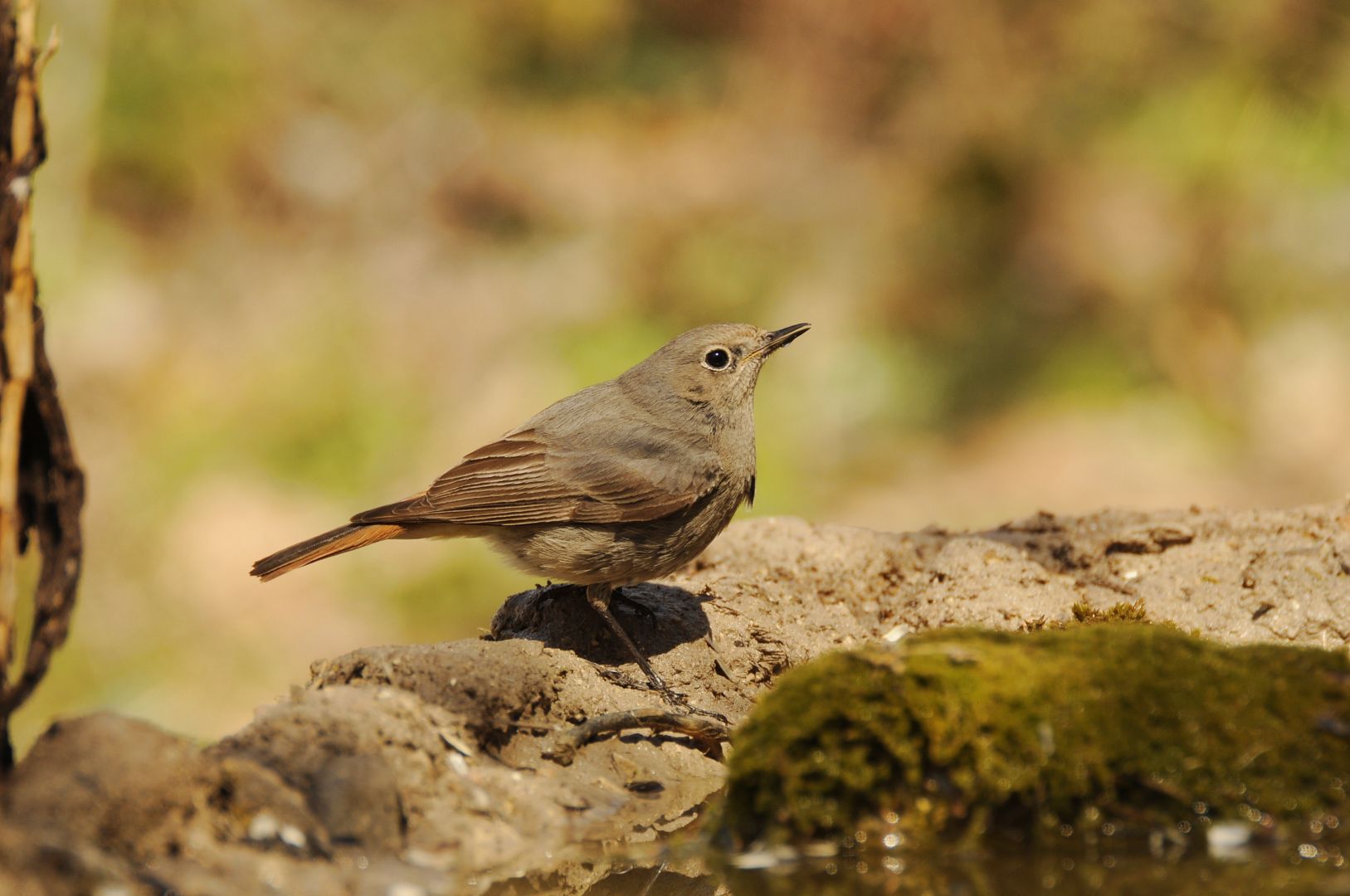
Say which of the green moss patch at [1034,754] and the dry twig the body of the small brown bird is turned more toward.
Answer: the green moss patch

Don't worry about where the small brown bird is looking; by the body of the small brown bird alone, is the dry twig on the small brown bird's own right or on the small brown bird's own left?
on the small brown bird's own right

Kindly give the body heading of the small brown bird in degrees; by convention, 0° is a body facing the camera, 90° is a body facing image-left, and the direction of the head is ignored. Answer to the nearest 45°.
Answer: approximately 270°

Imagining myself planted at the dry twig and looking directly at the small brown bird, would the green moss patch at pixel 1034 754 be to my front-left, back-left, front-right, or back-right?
front-right

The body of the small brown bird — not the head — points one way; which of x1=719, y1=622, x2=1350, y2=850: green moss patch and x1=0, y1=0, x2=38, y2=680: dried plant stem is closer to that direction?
the green moss patch

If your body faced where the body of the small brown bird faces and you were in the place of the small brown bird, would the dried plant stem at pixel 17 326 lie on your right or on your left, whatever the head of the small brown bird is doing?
on your right

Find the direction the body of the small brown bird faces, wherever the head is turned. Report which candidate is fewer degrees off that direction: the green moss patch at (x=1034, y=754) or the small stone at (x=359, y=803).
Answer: the green moss patch
